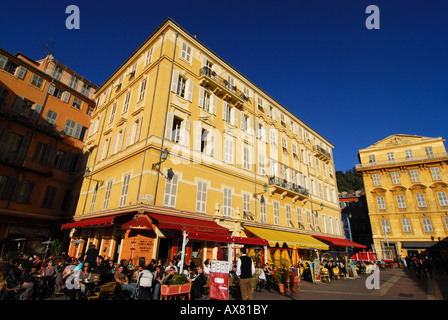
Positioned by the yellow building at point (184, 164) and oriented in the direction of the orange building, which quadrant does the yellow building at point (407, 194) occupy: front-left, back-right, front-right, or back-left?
back-right

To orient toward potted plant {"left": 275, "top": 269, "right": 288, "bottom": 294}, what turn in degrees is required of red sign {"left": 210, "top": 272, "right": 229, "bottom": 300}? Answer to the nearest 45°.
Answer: approximately 135° to its left

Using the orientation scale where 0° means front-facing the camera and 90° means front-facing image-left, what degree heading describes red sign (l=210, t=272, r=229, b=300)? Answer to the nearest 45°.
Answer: approximately 0°

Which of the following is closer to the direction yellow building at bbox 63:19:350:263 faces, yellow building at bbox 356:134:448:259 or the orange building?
the yellow building

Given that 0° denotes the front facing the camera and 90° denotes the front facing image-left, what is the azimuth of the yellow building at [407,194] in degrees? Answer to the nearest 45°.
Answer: approximately 0°

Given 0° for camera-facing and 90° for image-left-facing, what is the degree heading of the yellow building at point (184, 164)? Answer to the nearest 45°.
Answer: approximately 315°

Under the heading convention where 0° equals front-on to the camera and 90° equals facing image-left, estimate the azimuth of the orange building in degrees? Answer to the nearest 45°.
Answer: approximately 315°

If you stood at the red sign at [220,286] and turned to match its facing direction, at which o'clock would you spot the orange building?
The orange building is roughly at 4 o'clock from the red sign.

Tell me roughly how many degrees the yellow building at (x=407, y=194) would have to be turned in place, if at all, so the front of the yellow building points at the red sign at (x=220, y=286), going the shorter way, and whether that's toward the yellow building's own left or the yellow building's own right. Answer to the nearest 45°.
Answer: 0° — it already faces it

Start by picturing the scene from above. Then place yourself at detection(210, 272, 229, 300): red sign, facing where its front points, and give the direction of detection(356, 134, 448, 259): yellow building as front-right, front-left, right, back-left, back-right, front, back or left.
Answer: back-left

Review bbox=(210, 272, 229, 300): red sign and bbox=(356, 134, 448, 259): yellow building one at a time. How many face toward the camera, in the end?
2

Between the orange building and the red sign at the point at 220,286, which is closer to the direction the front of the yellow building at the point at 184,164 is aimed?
the red sign
